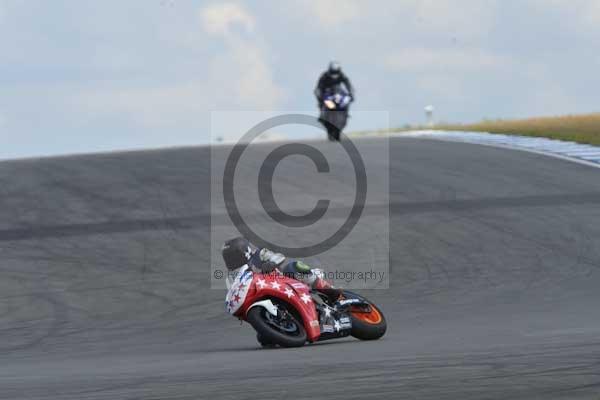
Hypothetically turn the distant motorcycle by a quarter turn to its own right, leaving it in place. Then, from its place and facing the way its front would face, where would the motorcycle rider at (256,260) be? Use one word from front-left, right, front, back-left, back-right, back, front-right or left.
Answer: left

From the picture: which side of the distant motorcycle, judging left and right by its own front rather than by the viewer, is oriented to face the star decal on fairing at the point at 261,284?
front

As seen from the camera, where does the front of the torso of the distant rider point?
toward the camera

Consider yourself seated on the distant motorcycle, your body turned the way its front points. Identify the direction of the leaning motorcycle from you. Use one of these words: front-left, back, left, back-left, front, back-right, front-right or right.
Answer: front

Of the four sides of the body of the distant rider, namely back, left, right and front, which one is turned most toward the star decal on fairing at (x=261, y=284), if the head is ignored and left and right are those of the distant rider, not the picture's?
front
